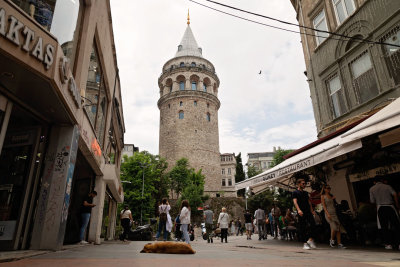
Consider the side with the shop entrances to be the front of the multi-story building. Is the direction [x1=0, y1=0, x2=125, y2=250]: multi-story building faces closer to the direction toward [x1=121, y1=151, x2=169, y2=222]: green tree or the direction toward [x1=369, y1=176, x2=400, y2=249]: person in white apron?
the person in white apron

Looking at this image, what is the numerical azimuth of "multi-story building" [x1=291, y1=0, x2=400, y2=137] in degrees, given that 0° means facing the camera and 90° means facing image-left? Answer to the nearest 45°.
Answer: approximately 45°

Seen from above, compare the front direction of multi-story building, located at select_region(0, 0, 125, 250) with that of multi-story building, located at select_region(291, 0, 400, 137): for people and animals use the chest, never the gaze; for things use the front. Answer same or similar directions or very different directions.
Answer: very different directions

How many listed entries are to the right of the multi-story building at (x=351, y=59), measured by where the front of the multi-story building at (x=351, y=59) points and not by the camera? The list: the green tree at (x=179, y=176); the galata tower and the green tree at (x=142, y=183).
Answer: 3

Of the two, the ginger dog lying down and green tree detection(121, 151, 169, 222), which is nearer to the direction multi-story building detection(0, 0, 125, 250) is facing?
the ginger dog lying down

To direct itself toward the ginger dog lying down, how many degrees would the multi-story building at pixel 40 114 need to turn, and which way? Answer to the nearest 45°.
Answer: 0° — it already faces it

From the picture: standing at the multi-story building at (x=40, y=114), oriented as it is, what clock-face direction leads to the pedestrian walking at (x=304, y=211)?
The pedestrian walking is roughly at 11 o'clock from the multi-story building.

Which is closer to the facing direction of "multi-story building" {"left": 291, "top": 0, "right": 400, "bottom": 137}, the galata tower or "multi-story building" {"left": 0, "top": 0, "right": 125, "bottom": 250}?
the multi-story building

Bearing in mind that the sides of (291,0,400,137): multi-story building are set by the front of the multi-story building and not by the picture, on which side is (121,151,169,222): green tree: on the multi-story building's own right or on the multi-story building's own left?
on the multi-story building's own right

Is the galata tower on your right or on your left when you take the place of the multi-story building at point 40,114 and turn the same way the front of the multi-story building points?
on your left

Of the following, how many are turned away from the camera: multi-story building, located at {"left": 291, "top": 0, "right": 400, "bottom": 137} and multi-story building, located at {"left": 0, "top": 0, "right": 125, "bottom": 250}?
0

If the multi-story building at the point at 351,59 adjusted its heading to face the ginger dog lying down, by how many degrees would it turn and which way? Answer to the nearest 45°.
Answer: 0° — it already faces it

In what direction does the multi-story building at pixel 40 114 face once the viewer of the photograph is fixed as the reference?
facing the viewer and to the right of the viewer
